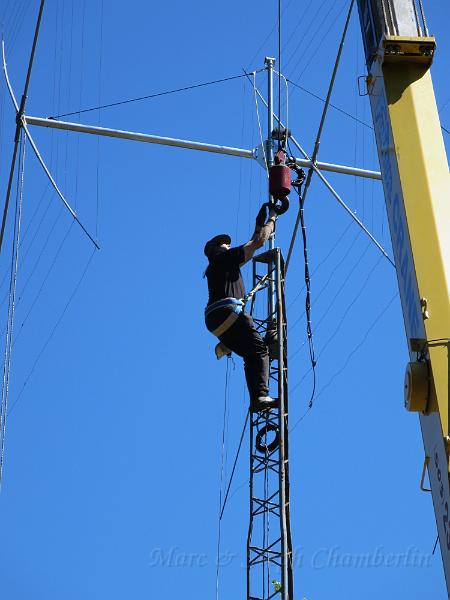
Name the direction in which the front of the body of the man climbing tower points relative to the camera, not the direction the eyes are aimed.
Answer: to the viewer's right

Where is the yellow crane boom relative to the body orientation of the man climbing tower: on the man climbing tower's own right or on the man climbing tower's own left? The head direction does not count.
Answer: on the man climbing tower's own right
